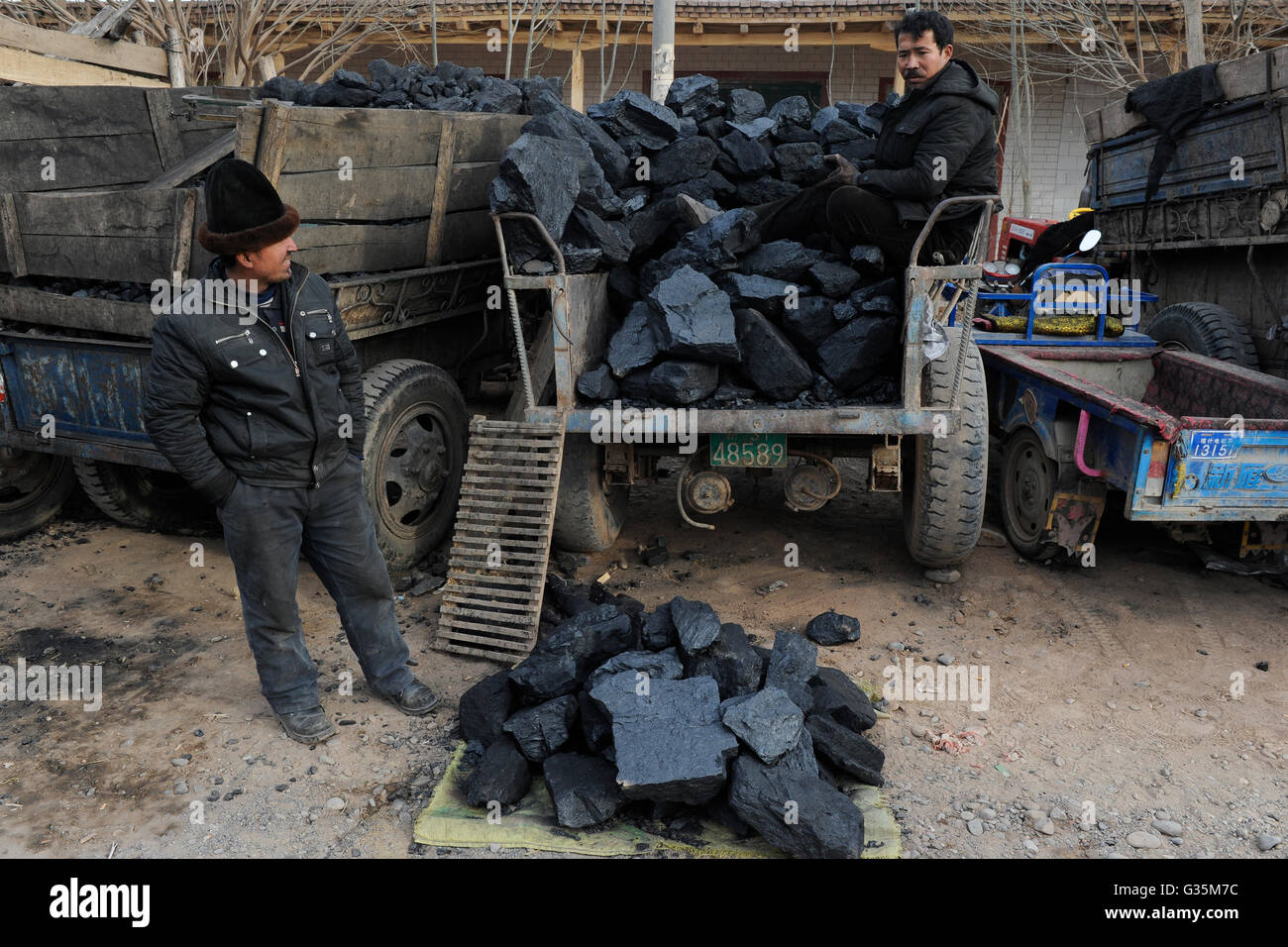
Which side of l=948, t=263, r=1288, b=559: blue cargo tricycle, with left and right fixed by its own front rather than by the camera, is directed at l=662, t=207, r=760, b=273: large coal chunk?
left

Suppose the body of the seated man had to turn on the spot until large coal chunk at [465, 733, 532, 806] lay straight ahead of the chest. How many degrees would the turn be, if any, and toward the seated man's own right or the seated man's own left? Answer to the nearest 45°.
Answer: approximately 45° to the seated man's own left

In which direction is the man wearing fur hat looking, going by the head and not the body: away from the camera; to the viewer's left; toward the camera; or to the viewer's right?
to the viewer's right

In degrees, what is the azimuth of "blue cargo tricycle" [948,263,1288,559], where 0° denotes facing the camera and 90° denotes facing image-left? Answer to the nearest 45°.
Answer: approximately 135°

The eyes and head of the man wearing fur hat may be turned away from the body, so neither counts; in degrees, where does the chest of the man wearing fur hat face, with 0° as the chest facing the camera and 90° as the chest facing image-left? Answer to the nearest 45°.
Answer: approximately 315°

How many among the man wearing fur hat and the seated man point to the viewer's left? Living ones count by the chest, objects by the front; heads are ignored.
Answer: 1

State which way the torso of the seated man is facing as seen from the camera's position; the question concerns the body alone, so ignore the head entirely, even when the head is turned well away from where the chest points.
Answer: to the viewer's left
